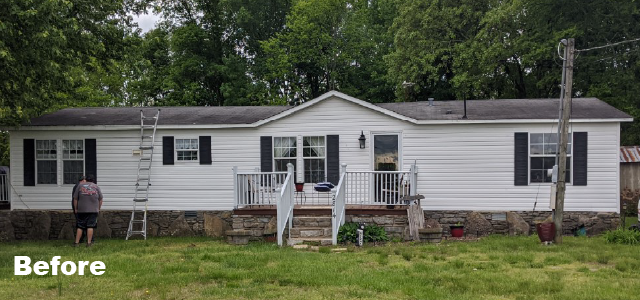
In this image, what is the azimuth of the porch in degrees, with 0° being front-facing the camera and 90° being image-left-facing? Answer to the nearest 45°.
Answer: approximately 0°

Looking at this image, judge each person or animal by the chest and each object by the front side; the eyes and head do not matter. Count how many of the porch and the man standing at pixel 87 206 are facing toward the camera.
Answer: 1

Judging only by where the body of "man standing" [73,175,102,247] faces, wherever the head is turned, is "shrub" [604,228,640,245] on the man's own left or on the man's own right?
on the man's own right

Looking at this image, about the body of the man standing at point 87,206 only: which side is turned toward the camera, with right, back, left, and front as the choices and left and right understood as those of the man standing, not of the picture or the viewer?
back

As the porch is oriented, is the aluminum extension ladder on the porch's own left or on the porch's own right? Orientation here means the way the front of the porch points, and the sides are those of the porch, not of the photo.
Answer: on the porch's own right

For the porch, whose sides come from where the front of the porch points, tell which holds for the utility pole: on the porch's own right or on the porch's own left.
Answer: on the porch's own left

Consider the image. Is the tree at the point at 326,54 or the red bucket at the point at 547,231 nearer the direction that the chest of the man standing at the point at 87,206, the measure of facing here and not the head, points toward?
the tree

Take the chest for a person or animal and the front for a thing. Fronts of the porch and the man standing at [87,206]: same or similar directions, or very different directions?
very different directions

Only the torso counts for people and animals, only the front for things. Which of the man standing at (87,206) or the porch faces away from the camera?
the man standing
